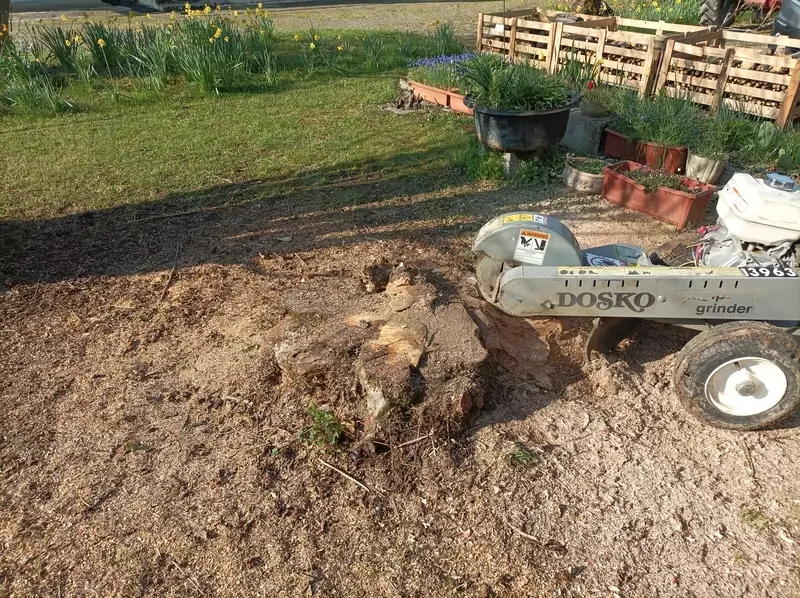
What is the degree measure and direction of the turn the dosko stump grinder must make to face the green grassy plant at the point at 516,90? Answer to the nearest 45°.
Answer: approximately 45° to its right

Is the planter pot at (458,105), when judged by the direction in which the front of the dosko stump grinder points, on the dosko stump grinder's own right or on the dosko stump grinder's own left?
on the dosko stump grinder's own right

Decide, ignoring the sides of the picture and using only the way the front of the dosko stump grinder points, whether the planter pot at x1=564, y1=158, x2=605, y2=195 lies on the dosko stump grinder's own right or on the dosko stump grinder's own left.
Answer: on the dosko stump grinder's own right

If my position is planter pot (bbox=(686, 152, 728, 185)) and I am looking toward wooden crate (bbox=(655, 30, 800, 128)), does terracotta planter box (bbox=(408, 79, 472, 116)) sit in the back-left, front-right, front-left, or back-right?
front-left

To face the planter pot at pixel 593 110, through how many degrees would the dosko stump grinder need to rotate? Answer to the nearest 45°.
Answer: approximately 90° to its right

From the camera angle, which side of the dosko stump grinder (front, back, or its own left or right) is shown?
left

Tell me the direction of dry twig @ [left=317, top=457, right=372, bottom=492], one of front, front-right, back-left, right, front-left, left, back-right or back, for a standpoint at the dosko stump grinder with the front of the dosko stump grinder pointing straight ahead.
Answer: front-left

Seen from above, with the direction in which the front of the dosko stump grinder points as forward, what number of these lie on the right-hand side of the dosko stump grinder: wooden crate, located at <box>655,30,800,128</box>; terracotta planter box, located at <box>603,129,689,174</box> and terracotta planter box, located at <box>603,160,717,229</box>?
3

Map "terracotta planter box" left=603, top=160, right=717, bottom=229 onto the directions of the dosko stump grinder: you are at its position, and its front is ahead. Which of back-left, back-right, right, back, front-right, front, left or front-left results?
right

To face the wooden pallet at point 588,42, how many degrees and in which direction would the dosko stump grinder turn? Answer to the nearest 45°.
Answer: approximately 90° to its right

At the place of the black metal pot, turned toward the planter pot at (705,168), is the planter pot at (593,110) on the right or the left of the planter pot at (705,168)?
left

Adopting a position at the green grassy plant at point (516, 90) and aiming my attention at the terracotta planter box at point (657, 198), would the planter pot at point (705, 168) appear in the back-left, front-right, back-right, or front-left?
front-left

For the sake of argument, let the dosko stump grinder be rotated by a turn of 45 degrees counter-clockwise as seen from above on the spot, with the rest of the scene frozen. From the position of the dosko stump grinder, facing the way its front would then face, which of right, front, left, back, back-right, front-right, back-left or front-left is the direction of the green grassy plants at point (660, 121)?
back-right

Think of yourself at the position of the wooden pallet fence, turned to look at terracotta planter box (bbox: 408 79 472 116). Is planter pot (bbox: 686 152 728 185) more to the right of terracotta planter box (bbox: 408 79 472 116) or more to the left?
left

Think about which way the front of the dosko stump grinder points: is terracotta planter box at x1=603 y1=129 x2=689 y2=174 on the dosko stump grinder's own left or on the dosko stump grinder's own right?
on the dosko stump grinder's own right

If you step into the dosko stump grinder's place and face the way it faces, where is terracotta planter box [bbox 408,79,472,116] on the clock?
The terracotta planter box is roughly at 2 o'clock from the dosko stump grinder.
